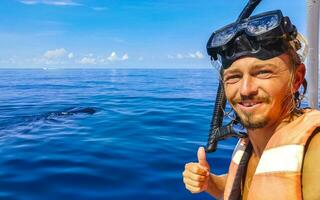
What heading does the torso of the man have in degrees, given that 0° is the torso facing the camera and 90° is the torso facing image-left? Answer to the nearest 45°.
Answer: approximately 45°

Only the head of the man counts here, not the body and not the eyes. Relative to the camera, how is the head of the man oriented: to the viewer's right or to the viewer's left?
to the viewer's left
